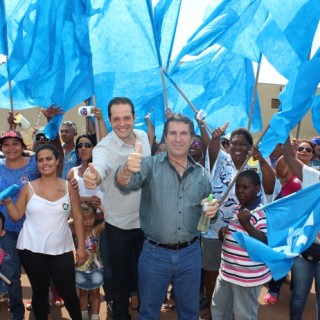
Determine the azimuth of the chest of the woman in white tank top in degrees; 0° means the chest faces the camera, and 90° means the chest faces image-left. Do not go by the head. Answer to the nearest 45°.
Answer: approximately 0°

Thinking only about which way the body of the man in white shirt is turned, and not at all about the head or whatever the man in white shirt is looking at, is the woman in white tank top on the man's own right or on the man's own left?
on the man's own right

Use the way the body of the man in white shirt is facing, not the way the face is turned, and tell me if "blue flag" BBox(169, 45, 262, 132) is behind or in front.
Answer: behind

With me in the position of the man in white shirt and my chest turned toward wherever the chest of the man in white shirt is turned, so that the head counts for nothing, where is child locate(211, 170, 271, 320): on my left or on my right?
on my left

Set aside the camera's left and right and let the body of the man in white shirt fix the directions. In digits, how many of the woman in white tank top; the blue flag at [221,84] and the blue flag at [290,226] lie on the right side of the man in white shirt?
1

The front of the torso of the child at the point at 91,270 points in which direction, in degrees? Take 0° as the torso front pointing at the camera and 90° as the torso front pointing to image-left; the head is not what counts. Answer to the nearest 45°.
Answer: approximately 0°

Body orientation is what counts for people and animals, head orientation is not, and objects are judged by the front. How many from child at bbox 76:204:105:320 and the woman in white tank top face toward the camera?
2
